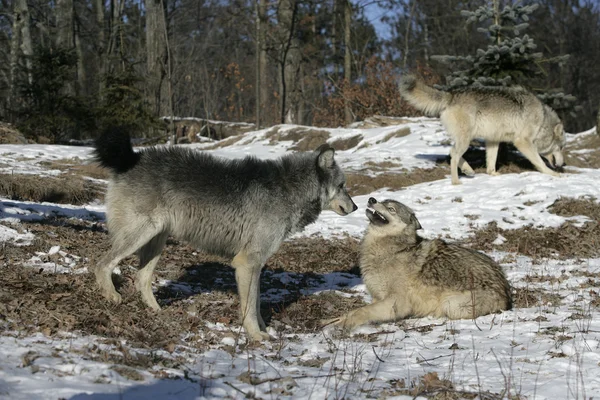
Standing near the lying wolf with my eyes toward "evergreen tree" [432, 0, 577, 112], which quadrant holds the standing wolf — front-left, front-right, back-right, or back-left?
back-left

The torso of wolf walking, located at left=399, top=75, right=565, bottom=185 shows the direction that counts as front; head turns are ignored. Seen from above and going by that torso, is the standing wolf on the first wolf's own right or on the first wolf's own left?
on the first wolf's own right

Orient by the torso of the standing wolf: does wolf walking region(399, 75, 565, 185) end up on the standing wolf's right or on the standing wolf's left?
on the standing wolf's left

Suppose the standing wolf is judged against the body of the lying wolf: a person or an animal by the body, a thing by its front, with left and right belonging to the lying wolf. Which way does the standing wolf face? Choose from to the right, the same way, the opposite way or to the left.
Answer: the opposite way

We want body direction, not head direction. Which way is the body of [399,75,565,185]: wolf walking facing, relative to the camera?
to the viewer's right

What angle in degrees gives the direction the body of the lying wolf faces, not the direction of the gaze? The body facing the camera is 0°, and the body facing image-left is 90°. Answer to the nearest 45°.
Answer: approximately 90°

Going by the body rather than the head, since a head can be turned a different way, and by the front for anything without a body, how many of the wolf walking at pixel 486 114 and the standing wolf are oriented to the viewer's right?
2

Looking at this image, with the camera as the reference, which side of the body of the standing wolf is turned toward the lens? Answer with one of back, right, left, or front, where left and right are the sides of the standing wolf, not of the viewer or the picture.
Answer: right
